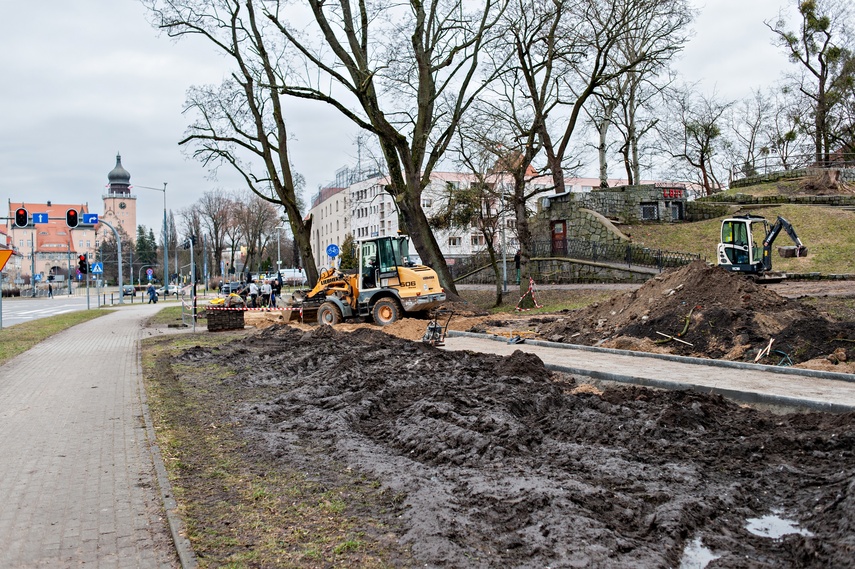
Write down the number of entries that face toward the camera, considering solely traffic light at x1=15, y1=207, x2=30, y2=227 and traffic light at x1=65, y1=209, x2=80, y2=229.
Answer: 2

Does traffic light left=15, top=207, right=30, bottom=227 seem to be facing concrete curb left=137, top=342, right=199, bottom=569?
yes

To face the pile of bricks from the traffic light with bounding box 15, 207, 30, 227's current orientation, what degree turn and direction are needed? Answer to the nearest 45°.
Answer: approximately 45° to its left

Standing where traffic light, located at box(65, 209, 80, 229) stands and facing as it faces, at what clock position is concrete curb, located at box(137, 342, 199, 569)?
The concrete curb is roughly at 12 o'clock from the traffic light.

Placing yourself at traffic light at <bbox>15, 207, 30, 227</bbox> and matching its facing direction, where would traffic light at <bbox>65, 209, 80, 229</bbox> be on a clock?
traffic light at <bbox>65, 209, 80, 229</bbox> is roughly at 8 o'clock from traffic light at <bbox>15, 207, 30, 227</bbox>.

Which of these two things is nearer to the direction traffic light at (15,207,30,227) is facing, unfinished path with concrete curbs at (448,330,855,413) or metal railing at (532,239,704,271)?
the unfinished path with concrete curbs

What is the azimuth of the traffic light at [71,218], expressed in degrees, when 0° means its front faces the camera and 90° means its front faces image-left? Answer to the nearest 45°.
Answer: approximately 0°

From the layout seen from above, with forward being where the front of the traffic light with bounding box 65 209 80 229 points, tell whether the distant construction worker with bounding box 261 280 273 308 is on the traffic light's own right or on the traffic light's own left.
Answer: on the traffic light's own left

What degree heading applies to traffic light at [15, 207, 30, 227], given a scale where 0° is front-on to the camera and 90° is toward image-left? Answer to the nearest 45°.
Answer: approximately 0°

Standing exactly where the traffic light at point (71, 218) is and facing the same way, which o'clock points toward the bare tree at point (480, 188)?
The bare tree is roughly at 10 o'clock from the traffic light.

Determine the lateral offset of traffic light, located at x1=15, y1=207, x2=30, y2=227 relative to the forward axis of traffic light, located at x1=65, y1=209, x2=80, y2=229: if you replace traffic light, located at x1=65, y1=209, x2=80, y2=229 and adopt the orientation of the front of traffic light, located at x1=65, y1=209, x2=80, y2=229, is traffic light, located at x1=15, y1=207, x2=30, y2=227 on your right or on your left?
on your right
